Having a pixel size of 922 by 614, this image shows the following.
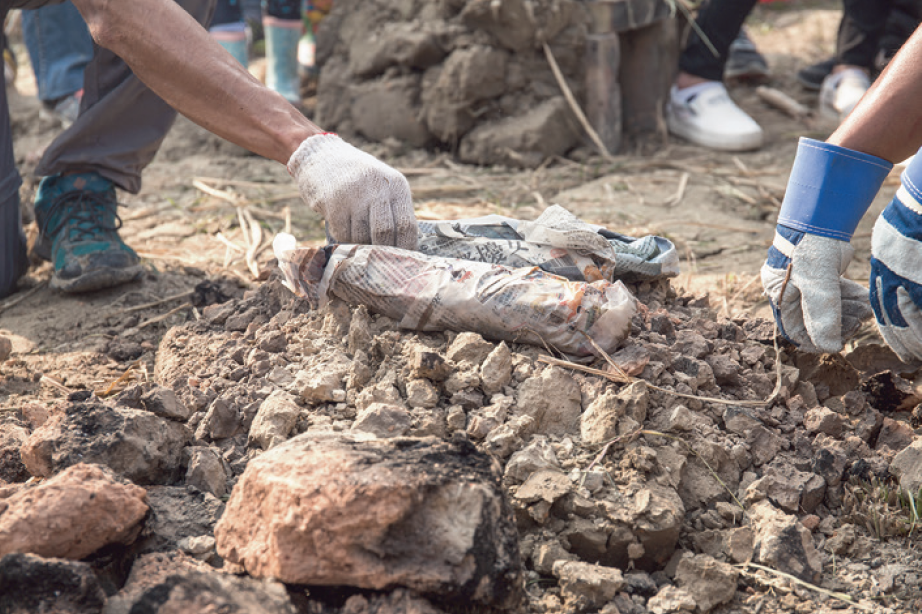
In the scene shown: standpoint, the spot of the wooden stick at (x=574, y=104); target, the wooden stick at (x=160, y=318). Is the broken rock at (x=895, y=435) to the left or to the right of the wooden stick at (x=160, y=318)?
left

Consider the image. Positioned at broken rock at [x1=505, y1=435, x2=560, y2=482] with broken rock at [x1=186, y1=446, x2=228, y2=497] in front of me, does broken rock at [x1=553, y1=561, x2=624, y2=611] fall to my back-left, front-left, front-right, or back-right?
back-left

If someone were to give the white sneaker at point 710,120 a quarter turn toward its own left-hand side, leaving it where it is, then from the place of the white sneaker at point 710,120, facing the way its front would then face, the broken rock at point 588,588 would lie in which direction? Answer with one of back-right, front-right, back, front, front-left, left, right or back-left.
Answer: back-right

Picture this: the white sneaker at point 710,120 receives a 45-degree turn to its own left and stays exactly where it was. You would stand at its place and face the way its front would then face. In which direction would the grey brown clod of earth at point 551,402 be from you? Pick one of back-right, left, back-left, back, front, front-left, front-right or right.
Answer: right

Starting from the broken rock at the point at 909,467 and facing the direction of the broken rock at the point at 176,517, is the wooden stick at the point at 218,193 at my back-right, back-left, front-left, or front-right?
front-right

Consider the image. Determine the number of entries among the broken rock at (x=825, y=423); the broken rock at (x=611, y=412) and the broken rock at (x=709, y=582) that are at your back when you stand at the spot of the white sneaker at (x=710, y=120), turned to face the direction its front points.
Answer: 0

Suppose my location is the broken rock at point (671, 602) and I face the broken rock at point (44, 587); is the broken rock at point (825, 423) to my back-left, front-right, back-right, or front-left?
back-right

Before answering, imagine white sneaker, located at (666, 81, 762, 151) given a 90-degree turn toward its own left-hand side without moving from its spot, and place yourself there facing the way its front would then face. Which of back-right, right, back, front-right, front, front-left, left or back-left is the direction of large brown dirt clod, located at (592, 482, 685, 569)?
back-right

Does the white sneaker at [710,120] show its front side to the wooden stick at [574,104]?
no

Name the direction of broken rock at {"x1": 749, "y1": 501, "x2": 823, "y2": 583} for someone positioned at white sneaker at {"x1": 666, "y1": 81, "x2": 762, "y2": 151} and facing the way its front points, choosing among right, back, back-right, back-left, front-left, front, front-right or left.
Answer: front-right

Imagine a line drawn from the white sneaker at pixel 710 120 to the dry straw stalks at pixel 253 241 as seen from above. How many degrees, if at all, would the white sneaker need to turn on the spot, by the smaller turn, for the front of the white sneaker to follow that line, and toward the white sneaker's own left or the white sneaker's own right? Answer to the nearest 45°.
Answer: approximately 90° to the white sneaker's own right

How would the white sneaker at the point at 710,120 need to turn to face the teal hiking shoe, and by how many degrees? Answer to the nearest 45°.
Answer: approximately 90° to its right

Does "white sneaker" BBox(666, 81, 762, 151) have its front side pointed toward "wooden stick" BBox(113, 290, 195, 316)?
no

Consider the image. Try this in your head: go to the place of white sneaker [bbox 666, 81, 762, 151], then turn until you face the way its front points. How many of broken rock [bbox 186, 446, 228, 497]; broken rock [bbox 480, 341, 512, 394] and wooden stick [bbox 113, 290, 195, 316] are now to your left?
0

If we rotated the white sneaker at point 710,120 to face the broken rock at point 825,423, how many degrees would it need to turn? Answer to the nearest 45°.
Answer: approximately 45° to its right

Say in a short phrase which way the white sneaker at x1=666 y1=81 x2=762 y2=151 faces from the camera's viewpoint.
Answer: facing the viewer and to the right of the viewer

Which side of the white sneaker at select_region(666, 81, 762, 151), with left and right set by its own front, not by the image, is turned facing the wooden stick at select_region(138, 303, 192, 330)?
right

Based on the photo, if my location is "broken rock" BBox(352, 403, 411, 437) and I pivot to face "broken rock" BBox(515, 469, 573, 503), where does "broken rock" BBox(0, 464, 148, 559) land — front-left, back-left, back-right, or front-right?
back-right

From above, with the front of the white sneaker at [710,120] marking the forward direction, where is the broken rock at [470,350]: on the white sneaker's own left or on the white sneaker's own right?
on the white sneaker's own right

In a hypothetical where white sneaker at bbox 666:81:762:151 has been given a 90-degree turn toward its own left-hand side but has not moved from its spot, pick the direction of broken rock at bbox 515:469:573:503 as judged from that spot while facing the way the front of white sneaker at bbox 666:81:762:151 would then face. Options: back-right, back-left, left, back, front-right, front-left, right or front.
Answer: back-right

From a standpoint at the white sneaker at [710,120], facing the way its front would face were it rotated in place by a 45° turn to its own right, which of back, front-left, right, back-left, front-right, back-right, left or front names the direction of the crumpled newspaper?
front

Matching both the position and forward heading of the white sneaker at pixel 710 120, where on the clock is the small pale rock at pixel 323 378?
The small pale rock is roughly at 2 o'clock from the white sneaker.
